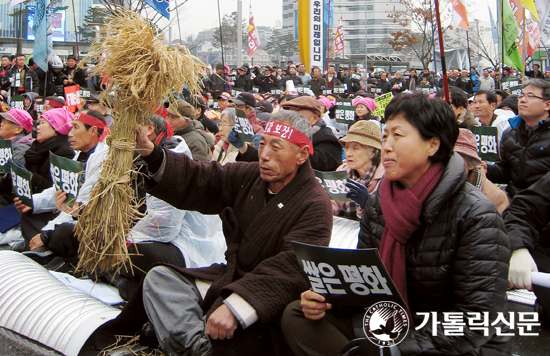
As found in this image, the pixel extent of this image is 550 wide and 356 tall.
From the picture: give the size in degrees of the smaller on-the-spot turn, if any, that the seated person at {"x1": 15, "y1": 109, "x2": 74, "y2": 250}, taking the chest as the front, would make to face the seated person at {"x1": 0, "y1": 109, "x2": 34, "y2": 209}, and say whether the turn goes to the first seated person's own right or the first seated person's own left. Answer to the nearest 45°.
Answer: approximately 90° to the first seated person's own right

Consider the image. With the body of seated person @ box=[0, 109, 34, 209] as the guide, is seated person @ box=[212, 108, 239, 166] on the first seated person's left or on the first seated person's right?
on the first seated person's left

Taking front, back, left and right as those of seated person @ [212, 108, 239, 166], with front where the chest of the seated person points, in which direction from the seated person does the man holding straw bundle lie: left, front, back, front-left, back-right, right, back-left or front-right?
front-left

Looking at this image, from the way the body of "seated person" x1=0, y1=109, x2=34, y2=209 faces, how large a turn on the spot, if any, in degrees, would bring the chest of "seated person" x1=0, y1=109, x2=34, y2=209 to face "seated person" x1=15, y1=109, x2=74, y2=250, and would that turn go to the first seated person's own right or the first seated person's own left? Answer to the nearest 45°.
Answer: approximately 90° to the first seated person's own left

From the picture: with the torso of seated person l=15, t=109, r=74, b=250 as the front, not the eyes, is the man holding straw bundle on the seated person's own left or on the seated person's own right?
on the seated person's own left
